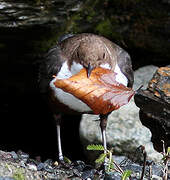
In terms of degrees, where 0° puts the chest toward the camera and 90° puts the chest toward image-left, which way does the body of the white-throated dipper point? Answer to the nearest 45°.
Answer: approximately 0°

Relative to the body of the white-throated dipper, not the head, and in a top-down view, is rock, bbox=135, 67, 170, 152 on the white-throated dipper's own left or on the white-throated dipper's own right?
on the white-throated dipper's own left

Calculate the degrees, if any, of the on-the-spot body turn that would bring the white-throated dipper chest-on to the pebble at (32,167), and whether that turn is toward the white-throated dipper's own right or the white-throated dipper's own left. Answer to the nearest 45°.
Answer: approximately 45° to the white-throated dipper's own right
